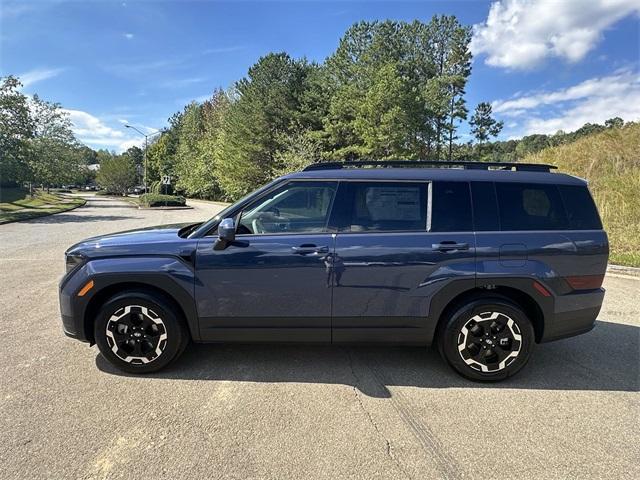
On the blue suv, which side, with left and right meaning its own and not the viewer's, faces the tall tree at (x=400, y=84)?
right

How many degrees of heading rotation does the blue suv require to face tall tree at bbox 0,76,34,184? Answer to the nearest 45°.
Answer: approximately 45° to its right

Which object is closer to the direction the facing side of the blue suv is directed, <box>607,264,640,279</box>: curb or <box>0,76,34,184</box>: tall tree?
the tall tree

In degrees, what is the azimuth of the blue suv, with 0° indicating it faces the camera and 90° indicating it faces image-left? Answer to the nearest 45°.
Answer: approximately 90°

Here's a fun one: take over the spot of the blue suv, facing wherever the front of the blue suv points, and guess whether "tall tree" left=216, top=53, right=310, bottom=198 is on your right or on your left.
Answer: on your right

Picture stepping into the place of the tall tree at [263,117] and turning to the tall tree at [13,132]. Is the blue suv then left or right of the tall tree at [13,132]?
left

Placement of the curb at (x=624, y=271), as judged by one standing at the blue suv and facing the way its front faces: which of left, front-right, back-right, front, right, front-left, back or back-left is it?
back-right

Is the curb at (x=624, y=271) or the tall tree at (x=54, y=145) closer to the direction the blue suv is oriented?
the tall tree
